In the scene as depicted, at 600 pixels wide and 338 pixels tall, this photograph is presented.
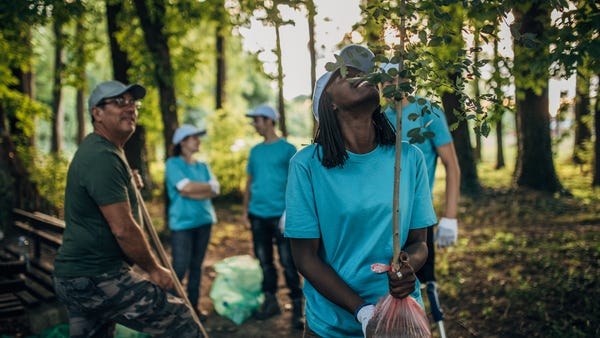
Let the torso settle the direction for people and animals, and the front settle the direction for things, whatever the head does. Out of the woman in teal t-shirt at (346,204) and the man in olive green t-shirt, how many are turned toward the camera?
1

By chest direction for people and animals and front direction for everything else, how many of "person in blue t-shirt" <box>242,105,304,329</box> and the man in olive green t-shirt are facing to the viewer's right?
1

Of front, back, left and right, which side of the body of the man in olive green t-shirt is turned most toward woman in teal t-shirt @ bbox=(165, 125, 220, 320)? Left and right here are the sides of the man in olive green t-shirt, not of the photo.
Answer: left

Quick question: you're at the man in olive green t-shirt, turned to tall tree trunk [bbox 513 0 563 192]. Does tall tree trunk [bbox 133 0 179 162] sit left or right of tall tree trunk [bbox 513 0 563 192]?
left

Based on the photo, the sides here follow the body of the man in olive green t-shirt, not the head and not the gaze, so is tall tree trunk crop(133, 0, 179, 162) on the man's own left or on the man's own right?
on the man's own left

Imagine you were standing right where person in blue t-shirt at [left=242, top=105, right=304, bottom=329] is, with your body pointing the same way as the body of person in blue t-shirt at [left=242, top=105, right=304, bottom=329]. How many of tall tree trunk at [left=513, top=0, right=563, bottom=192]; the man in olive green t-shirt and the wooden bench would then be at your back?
1

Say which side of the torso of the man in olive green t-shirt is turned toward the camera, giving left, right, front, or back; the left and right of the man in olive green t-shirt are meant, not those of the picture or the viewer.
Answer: right

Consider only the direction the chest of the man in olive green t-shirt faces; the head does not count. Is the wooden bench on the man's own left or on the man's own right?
on the man's own left

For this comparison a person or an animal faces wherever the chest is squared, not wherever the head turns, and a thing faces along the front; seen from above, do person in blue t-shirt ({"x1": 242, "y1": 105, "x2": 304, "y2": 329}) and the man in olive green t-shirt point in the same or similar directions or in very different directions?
very different directions

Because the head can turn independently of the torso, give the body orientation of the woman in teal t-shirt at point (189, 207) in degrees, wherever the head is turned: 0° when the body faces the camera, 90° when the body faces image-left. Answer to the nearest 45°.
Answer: approximately 315°
